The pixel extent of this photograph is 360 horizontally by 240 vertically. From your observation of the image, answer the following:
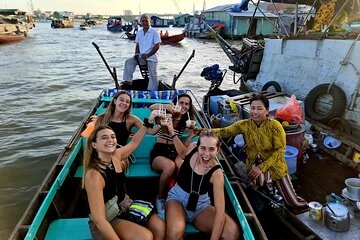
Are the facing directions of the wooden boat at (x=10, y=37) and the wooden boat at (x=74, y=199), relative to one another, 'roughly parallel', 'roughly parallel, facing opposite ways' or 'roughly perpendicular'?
roughly perpendicular

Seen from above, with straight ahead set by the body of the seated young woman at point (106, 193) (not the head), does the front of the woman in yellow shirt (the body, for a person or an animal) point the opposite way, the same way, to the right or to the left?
to the right

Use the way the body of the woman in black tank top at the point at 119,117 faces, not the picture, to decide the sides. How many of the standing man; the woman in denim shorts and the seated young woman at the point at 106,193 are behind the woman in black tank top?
1

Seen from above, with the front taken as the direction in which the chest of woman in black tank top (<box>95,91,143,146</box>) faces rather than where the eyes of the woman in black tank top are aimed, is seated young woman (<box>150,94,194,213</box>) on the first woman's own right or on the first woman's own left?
on the first woman's own left

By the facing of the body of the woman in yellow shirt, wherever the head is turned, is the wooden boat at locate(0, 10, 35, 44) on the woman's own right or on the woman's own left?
on the woman's own right
